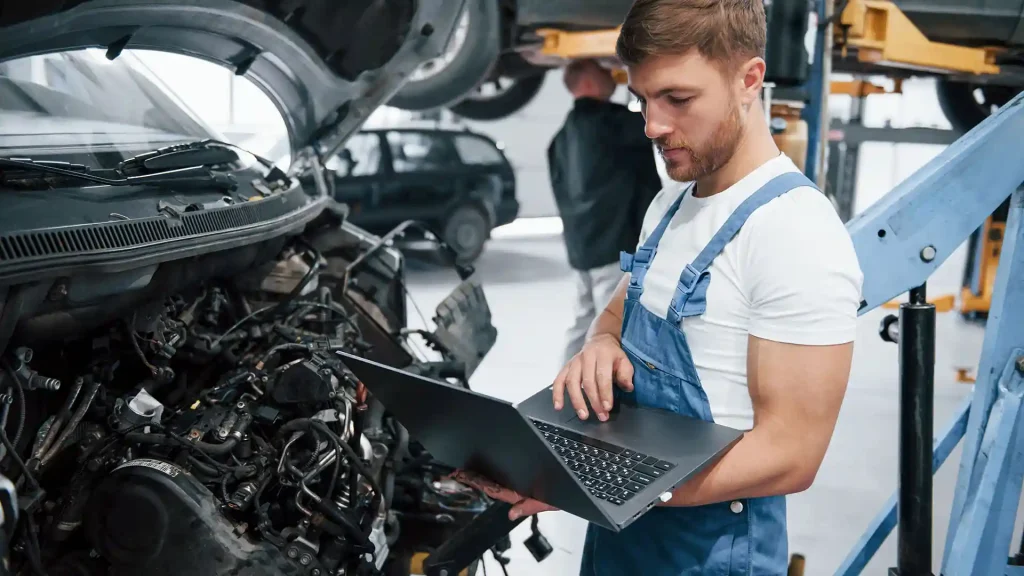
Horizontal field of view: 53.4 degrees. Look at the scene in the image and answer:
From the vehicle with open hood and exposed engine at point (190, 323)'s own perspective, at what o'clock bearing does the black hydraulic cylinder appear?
The black hydraulic cylinder is roughly at 11 o'clock from the vehicle with open hood and exposed engine.

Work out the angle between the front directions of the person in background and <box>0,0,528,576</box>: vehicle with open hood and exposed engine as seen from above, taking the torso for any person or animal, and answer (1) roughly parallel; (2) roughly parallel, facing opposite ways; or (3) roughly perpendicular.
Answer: roughly parallel, facing opposite ways

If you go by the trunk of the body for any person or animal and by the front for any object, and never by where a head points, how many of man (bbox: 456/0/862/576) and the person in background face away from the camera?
1

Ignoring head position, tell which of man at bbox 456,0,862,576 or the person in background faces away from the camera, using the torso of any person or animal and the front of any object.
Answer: the person in background

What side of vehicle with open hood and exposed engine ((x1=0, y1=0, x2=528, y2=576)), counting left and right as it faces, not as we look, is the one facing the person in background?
left

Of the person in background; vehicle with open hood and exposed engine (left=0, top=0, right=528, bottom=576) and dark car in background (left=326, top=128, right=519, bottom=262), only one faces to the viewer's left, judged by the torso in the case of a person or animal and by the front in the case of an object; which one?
the dark car in background

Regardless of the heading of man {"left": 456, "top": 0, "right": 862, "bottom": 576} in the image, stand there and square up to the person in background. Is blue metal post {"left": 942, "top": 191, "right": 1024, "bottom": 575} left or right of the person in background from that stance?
right

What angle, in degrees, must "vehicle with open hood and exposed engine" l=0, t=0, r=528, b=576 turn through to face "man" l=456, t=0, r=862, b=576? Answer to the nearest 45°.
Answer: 0° — it already faces them

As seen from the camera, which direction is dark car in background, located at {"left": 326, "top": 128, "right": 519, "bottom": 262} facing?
to the viewer's left

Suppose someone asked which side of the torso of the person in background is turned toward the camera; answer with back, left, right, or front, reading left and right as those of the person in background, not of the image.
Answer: back

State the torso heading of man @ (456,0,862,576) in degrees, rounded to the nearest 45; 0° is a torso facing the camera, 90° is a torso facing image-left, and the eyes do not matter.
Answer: approximately 45°

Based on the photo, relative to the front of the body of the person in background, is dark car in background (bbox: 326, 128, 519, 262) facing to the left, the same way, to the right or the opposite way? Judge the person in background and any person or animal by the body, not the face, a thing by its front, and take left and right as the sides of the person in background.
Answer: to the left

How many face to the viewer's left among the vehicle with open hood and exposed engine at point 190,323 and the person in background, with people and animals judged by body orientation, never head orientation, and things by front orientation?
0
